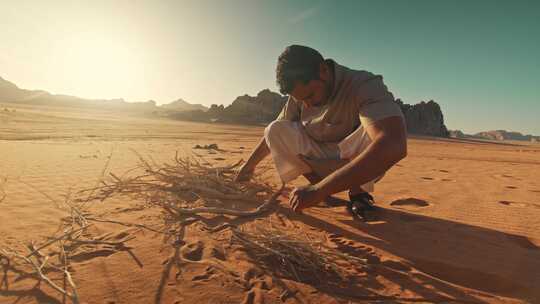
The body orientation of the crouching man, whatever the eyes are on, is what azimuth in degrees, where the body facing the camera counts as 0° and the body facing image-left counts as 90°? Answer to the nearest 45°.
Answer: approximately 45°

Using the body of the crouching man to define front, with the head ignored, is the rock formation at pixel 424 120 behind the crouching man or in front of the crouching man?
behind

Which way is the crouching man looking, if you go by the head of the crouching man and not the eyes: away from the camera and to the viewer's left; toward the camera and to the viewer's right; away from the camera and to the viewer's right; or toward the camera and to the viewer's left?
toward the camera and to the viewer's left
